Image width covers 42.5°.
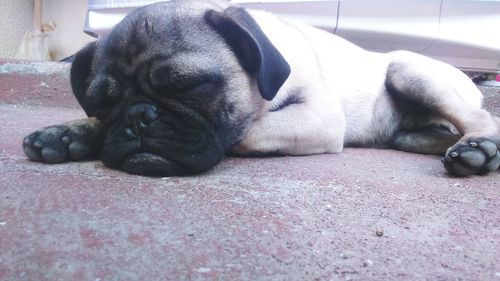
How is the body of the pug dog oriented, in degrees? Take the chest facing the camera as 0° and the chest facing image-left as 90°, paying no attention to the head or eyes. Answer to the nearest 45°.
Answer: approximately 45°
